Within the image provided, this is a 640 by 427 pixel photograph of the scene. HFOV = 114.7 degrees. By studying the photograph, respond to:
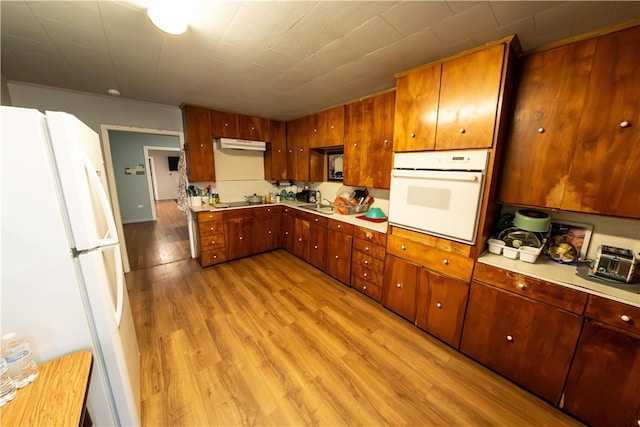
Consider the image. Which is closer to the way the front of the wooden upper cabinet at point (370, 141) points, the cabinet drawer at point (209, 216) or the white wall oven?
the cabinet drawer

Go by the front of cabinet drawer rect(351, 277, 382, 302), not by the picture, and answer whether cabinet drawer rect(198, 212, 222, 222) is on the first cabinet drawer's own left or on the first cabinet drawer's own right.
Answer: on the first cabinet drawer's own right

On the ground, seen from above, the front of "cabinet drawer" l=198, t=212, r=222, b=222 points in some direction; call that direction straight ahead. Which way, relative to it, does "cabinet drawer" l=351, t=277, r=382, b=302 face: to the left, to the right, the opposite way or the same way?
to the right

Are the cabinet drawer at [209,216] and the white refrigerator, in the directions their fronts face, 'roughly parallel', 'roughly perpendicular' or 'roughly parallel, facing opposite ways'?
roughly perpendicular

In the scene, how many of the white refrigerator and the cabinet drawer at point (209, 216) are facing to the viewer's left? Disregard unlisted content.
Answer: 0

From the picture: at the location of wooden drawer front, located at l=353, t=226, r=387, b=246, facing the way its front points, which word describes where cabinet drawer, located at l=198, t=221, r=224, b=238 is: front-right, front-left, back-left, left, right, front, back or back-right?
front-right

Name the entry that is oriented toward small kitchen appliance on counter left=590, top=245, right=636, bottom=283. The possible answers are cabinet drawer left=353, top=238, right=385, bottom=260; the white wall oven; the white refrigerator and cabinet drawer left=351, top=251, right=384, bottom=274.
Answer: the white refrigerator

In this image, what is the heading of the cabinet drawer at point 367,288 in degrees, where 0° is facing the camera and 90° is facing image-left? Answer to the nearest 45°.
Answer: approximately 45°

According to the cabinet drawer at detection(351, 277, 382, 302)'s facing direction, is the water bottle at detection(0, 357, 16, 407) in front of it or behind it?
in front
